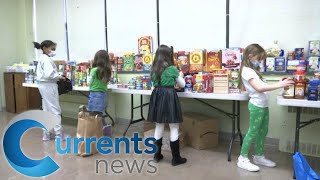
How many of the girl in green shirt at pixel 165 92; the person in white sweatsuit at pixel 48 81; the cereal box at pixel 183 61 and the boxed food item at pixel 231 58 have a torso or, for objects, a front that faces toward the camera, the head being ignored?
2

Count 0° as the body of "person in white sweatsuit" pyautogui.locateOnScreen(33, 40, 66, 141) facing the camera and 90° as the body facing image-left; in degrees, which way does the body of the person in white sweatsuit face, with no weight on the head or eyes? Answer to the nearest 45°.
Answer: approximately 270°

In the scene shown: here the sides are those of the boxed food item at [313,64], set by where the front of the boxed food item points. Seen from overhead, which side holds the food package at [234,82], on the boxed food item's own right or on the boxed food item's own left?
on the boxed food item's own right

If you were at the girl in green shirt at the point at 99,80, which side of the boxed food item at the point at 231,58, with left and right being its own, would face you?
right

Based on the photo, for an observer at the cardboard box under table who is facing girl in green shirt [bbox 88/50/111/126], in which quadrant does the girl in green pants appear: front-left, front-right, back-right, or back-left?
back-left

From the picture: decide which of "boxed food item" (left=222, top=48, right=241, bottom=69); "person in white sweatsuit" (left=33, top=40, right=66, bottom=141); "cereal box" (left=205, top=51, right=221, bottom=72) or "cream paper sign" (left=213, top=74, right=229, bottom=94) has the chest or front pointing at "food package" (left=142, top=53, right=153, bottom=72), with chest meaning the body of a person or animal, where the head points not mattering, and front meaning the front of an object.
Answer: the person in white sweatsuit

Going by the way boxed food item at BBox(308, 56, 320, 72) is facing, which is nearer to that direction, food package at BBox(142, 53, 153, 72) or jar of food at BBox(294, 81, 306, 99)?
the jar of food

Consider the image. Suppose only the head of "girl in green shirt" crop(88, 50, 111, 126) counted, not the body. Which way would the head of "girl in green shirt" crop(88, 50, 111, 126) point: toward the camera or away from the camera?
away from the camera

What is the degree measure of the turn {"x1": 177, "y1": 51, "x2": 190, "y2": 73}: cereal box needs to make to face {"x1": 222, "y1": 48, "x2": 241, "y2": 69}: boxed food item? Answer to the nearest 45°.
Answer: approximately 45° to its left

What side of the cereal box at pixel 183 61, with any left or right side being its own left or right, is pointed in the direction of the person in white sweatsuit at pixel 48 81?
right

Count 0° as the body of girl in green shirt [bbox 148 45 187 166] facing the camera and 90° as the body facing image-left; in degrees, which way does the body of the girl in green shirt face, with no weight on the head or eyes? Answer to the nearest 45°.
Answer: approximately 225°

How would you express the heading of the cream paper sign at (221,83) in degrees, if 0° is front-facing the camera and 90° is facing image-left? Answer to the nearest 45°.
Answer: approximately 0°
